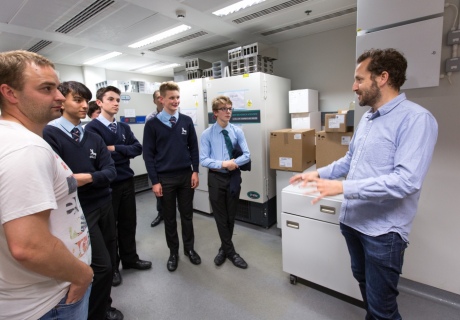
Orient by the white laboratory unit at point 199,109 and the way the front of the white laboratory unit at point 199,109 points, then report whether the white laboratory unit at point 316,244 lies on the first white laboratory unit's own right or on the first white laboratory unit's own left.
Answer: on the first white laboratory unit's own left

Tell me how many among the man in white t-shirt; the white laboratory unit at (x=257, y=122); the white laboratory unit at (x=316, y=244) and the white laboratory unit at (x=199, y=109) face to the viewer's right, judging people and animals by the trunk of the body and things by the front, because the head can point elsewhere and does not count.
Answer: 1

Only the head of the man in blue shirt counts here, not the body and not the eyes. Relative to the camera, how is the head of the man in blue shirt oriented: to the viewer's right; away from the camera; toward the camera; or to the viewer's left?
to the viewer's left

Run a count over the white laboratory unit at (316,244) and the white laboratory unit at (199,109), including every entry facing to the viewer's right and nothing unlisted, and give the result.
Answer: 0

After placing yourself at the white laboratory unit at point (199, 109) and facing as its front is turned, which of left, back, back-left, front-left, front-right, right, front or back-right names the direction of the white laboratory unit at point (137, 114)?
right

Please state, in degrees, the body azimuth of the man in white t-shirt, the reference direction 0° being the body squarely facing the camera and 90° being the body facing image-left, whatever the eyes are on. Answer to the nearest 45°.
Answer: approximately 270°

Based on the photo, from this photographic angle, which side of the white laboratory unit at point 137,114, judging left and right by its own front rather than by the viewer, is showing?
front

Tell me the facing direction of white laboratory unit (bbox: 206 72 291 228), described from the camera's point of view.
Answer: facing the viewer and to the left of the viewer

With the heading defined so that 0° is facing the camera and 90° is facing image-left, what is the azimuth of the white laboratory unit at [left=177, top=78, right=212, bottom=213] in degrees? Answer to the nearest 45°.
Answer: approximately 45°

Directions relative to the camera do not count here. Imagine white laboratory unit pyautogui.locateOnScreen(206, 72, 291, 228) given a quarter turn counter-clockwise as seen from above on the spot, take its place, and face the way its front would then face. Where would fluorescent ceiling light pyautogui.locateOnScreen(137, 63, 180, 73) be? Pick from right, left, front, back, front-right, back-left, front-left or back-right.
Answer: back

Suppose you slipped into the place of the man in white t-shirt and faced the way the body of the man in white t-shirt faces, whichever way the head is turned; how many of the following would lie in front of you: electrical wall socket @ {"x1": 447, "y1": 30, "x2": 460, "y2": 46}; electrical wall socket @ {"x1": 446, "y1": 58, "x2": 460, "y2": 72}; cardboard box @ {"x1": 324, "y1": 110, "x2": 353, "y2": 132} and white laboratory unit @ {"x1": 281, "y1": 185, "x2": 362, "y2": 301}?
4

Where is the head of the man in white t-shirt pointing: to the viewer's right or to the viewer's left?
to the viewer's right

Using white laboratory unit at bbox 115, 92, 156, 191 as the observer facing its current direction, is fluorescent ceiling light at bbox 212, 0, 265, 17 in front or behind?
in front

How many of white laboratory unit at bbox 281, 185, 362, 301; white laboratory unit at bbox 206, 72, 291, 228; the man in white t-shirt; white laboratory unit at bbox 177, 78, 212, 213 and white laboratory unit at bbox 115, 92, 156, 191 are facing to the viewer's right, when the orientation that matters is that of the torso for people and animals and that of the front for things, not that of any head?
1

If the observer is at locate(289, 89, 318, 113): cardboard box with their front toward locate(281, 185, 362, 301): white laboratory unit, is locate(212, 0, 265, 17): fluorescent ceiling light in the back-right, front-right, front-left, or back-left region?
front-right

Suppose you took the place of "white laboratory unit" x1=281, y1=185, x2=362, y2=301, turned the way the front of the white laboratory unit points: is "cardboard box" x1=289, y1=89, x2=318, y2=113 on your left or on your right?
on your right

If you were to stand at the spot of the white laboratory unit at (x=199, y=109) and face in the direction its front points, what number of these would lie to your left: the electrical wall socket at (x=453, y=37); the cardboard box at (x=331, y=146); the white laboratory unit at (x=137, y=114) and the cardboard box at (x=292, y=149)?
3

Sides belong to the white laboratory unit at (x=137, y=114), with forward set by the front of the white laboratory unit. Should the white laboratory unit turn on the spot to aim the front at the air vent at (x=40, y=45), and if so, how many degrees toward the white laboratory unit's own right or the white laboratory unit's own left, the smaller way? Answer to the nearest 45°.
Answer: approximately 90° to the white laboratory unit's own right
